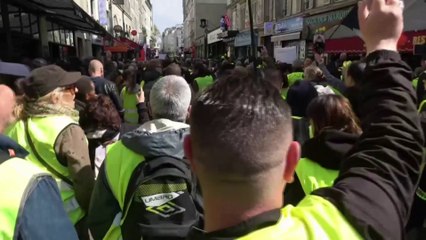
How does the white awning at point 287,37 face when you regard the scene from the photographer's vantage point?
facing the viewer and to the left of the viewer

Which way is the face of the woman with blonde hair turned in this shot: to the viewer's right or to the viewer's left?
to the viewer's right

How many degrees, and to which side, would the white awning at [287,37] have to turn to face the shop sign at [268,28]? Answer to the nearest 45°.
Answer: approximately 135° to its right

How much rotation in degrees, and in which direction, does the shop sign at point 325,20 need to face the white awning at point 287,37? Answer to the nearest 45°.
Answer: approximately 90° to its right

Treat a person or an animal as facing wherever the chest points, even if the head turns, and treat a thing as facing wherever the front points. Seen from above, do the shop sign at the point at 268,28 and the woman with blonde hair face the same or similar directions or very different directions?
very different directions

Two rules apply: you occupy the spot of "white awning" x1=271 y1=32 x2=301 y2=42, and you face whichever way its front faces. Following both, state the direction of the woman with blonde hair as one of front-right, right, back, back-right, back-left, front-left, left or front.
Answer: front-left

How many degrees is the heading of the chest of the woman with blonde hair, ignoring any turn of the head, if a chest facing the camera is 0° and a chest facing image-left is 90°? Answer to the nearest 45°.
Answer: approximately 225°

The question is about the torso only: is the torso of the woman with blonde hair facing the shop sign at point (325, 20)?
yes

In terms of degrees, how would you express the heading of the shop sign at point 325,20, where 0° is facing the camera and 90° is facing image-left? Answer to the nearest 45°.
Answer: approximately 45°

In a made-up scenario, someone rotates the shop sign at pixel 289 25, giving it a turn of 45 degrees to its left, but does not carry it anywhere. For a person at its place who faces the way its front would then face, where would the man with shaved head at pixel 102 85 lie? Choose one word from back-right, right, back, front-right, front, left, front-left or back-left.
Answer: front

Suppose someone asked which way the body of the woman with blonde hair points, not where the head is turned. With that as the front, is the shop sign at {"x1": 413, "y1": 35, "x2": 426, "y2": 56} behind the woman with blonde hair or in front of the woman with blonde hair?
in front

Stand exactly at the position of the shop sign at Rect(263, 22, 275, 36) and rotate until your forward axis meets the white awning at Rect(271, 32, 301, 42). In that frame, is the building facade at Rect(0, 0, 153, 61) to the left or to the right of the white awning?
right
